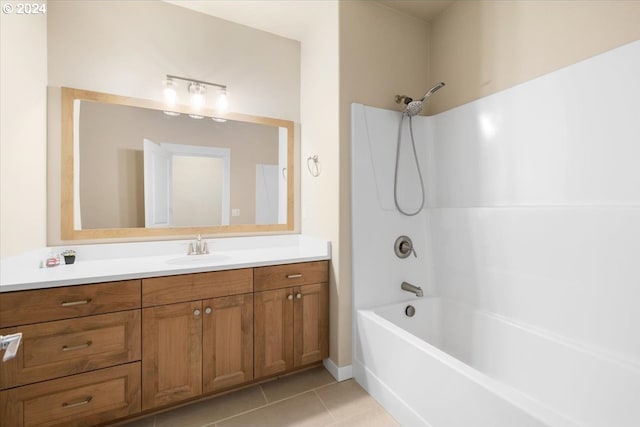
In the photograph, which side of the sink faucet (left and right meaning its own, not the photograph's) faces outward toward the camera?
front

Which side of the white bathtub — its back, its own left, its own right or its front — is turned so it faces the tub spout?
right

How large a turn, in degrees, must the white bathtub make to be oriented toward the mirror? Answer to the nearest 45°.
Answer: approximately 45° to its right

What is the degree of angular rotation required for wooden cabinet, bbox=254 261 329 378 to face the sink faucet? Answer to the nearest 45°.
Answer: approximately 135° to its right

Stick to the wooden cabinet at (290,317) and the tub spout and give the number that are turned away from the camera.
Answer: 0

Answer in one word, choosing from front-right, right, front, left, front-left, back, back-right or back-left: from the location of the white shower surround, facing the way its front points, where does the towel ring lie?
front-right

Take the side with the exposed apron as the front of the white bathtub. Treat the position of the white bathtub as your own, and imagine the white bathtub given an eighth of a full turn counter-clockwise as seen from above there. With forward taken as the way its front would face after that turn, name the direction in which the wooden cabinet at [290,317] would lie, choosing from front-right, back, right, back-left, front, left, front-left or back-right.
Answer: right

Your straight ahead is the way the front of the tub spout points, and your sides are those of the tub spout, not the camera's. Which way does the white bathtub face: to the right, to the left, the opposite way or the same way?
to the right

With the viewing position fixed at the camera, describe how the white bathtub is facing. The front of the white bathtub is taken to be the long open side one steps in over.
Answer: facing the viewer and to the left of the viewer

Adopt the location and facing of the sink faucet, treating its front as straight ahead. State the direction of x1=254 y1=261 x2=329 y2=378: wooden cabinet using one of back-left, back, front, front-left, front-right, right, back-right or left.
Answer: front-left

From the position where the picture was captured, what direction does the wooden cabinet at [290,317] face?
facing the viewer and to the right of the viewer

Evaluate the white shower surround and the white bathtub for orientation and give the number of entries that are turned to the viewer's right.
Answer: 0

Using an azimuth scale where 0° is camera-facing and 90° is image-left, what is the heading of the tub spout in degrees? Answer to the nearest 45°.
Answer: approximately 315°

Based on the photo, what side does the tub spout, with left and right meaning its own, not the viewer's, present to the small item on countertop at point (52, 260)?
right

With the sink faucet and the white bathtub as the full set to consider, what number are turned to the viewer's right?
0
